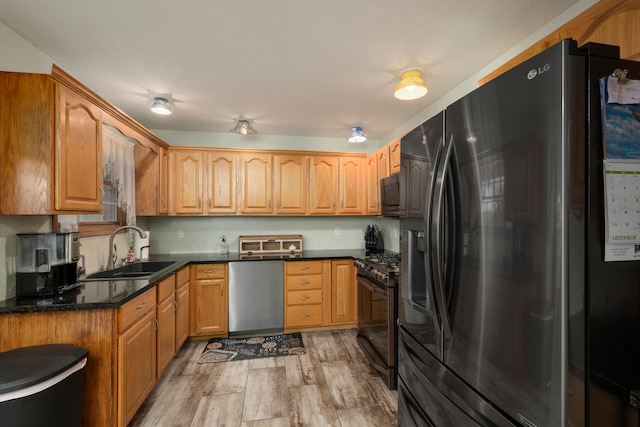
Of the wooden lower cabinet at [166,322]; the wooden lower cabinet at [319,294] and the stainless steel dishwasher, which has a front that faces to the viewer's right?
the wooden lower cabinet at [166,322]

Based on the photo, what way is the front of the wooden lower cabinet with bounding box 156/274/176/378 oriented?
to the viewer's right

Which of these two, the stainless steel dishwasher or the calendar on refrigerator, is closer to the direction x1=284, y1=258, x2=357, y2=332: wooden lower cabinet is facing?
the calendar on refrigerator

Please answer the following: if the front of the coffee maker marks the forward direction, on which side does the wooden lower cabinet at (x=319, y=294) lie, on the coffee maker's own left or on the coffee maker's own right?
on the coffee maker's own left

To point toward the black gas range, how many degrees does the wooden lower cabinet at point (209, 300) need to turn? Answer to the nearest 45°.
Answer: approximately 45° to its left

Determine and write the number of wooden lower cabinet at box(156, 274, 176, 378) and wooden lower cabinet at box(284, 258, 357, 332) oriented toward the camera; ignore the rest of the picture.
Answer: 1

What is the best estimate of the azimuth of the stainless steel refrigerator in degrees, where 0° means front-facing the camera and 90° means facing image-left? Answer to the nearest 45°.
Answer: approximately 45°
